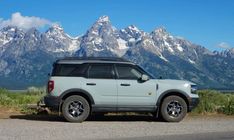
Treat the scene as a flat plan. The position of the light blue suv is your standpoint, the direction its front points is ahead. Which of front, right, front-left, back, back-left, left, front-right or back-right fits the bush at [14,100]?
back-left

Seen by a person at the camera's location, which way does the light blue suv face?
facing to the right of the viewer
